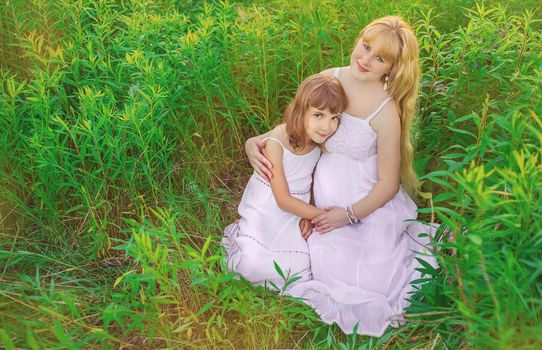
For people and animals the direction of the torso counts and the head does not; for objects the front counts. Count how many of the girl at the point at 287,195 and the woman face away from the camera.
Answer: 0

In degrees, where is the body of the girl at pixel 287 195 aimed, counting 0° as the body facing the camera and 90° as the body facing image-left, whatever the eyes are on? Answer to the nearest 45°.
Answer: approximately 315°

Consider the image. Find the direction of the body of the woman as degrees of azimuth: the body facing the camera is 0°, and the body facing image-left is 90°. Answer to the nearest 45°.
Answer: approximately 45°
